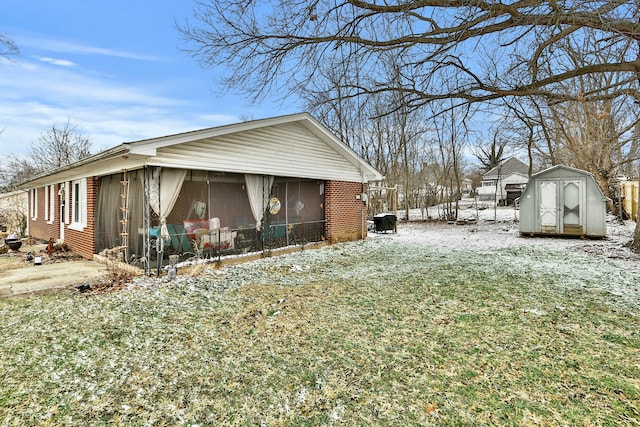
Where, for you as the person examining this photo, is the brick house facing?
facing the viewer and to the left of the viewer

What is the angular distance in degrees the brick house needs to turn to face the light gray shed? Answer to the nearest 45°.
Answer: approximately 135° to its left

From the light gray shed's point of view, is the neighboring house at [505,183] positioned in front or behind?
behind

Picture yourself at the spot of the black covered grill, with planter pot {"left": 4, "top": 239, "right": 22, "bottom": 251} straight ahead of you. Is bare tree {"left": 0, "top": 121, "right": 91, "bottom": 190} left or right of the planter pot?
right

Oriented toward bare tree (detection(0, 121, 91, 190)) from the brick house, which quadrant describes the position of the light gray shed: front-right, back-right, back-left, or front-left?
back-right

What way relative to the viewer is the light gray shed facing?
toward the camera

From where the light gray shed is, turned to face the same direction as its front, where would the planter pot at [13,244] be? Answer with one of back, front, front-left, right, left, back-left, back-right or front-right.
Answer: front-right

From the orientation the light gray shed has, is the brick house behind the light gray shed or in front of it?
in front

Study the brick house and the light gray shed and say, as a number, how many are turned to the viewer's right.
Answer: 0

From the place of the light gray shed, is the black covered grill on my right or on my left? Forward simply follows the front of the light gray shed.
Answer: on my right
